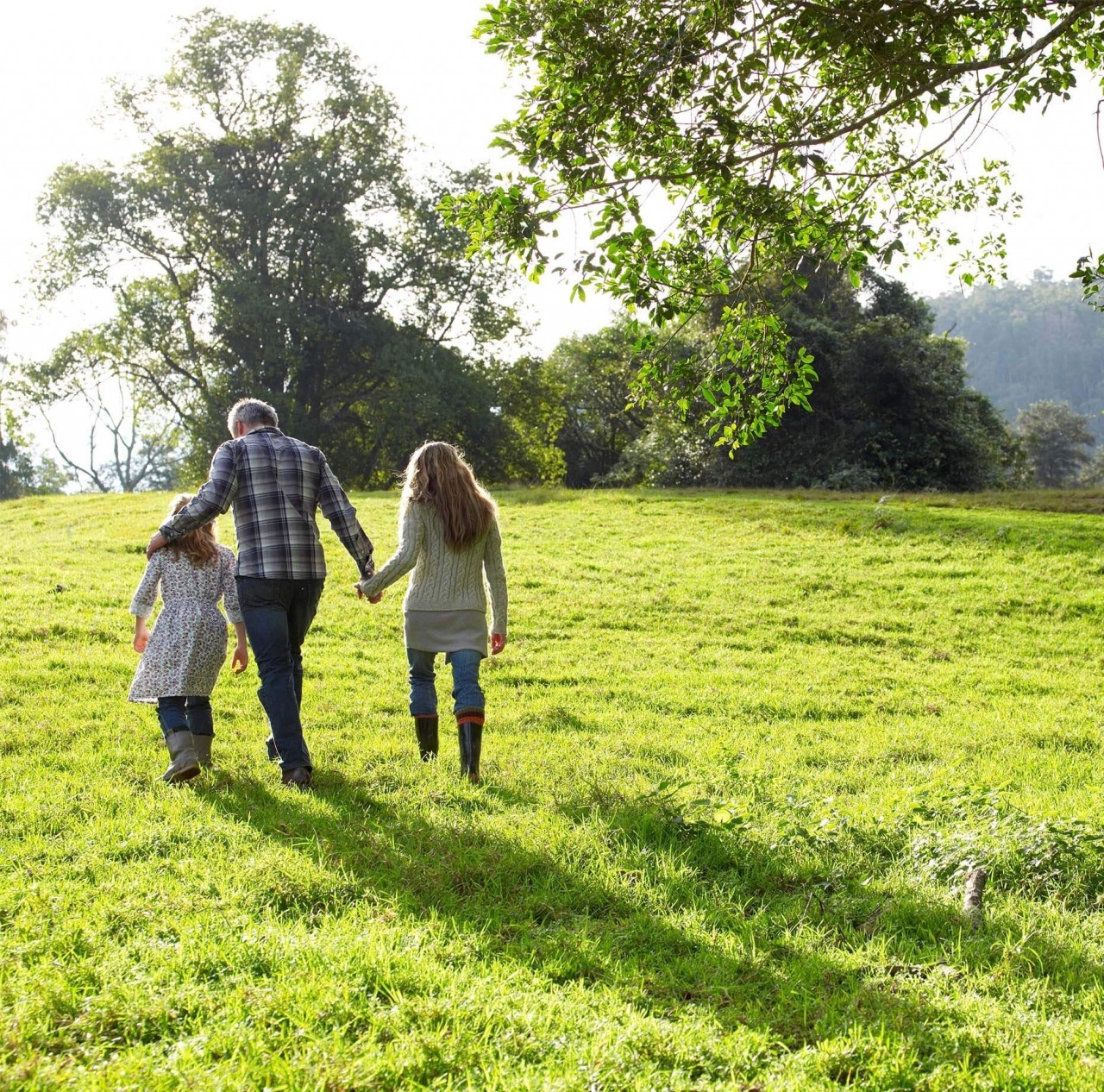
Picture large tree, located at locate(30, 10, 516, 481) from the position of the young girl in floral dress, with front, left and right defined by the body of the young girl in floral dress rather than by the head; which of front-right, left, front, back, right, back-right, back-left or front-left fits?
front

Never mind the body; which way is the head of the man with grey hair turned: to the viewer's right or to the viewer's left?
to the viewer's left

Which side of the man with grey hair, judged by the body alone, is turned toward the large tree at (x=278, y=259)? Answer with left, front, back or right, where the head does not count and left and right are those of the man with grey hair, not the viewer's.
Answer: front

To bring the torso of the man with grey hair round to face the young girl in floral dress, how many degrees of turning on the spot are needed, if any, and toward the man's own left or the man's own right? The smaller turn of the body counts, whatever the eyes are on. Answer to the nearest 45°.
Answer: approximately 45° to the man's own left

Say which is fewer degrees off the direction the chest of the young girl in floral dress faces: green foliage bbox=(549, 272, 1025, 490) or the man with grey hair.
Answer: the green foliage

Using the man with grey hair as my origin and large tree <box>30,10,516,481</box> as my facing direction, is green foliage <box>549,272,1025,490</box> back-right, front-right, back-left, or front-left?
front-right

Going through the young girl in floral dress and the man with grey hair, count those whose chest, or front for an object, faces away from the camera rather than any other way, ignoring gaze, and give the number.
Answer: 2

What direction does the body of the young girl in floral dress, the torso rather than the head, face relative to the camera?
away from the camera

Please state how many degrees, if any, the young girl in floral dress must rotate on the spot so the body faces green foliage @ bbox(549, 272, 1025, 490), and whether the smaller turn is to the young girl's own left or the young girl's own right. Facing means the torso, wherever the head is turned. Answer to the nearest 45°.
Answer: approximately 45° to the young girl's own right

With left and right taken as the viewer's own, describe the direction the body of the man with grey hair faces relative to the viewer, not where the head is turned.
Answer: facing away from the viewer

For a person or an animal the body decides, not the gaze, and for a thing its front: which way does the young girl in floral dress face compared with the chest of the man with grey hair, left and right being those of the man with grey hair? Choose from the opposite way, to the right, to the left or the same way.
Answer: the same way

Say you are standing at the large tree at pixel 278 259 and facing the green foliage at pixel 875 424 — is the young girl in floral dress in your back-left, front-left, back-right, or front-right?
front-right

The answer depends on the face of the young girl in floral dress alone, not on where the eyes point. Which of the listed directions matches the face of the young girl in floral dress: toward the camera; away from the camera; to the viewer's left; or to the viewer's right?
away from the camera
